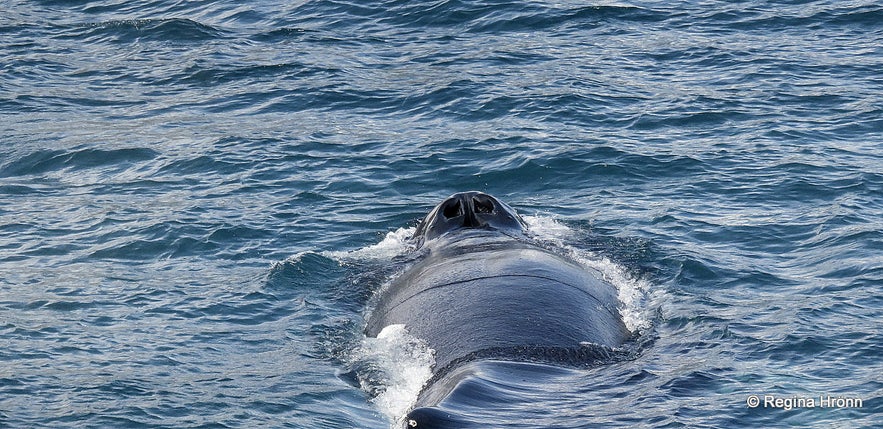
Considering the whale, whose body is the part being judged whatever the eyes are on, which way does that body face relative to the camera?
away from the camera
